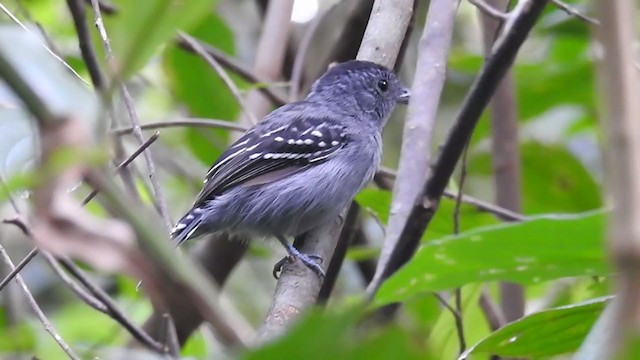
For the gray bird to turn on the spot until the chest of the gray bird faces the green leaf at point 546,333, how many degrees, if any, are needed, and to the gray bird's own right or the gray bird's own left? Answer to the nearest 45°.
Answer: approximately 90° to the gray bird's own right

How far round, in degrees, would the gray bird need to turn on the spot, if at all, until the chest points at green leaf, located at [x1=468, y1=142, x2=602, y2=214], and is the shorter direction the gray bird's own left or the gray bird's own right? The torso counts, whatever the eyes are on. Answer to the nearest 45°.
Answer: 0° — it already faces it

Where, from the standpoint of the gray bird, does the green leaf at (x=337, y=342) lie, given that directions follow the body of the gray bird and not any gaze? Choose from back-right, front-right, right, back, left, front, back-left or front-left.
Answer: right

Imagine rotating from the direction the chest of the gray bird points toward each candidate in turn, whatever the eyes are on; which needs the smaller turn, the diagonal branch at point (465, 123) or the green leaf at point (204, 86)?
the diagonal branch

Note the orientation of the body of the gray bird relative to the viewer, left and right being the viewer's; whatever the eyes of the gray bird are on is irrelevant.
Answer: facing to the right of the viewer
